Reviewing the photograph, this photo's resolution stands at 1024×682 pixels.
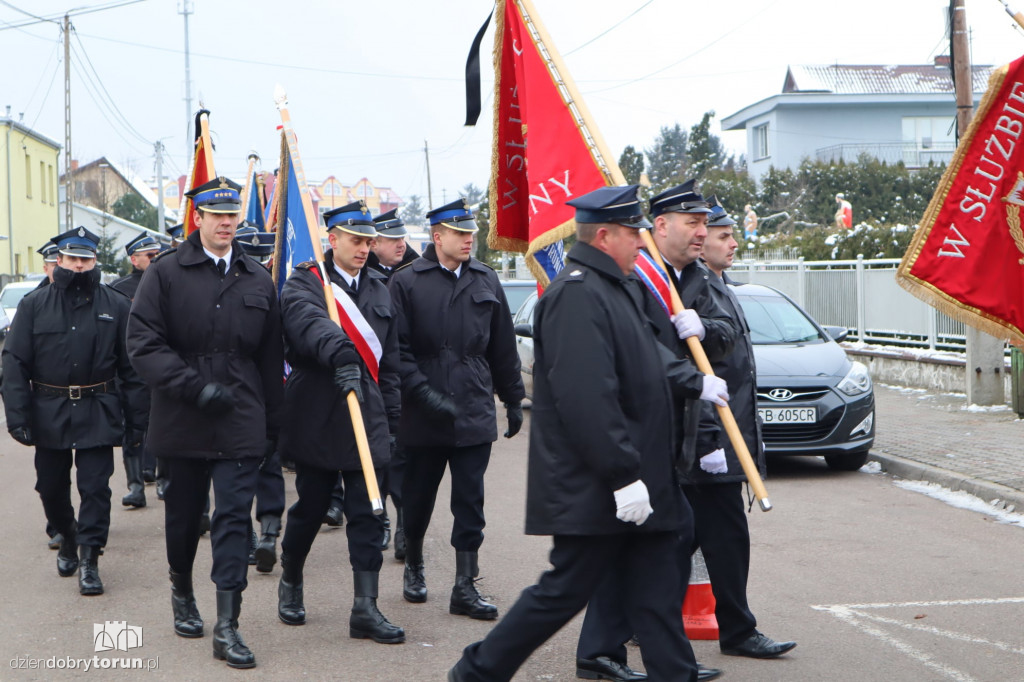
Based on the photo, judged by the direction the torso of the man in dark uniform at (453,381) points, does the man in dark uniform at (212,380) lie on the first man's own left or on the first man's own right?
on the first man's own right

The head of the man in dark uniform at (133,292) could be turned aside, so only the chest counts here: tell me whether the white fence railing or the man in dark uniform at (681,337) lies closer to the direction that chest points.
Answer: the man in dark uniform
